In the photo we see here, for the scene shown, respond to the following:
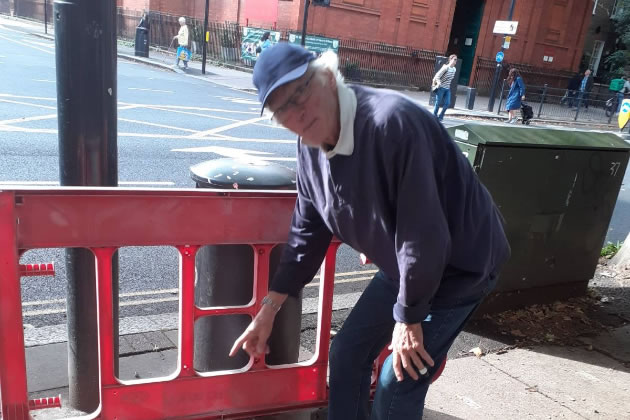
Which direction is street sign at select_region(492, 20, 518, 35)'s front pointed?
toward the camera

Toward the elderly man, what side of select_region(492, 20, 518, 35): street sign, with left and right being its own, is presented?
front

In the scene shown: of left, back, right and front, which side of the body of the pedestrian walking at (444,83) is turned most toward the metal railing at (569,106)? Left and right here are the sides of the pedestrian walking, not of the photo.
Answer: left

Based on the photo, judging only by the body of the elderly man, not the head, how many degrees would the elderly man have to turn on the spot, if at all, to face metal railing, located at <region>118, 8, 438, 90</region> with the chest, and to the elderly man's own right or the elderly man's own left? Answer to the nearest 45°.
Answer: approximately 135° to the elderly man's own right

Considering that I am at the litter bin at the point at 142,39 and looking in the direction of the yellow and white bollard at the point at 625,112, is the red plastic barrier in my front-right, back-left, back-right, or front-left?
front-right

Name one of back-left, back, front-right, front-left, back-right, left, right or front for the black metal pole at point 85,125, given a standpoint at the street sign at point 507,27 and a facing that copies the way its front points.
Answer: front

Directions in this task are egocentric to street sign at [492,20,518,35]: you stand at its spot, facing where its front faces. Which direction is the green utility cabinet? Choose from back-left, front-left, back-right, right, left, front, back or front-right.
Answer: front

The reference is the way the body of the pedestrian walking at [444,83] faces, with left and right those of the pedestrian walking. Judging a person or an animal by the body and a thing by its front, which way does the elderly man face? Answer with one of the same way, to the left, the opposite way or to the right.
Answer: to the right

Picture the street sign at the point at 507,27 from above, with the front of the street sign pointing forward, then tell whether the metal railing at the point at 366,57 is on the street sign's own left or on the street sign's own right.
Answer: on the street sign's own right

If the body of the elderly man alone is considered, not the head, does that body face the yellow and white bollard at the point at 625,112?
no

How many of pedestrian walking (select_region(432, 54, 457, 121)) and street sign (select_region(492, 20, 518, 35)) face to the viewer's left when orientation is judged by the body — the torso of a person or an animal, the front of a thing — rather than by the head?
0

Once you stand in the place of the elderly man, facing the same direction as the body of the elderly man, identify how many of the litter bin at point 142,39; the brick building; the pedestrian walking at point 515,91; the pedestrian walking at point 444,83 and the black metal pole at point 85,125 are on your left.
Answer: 0

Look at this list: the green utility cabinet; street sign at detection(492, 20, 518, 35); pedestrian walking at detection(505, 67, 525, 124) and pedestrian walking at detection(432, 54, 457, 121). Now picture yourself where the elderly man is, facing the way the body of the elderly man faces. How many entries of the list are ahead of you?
0

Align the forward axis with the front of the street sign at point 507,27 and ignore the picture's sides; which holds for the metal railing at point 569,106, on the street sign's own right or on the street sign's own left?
on the street sign's own left

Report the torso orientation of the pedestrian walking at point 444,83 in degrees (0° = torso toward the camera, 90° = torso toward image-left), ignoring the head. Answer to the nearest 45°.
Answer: approximately 315°
